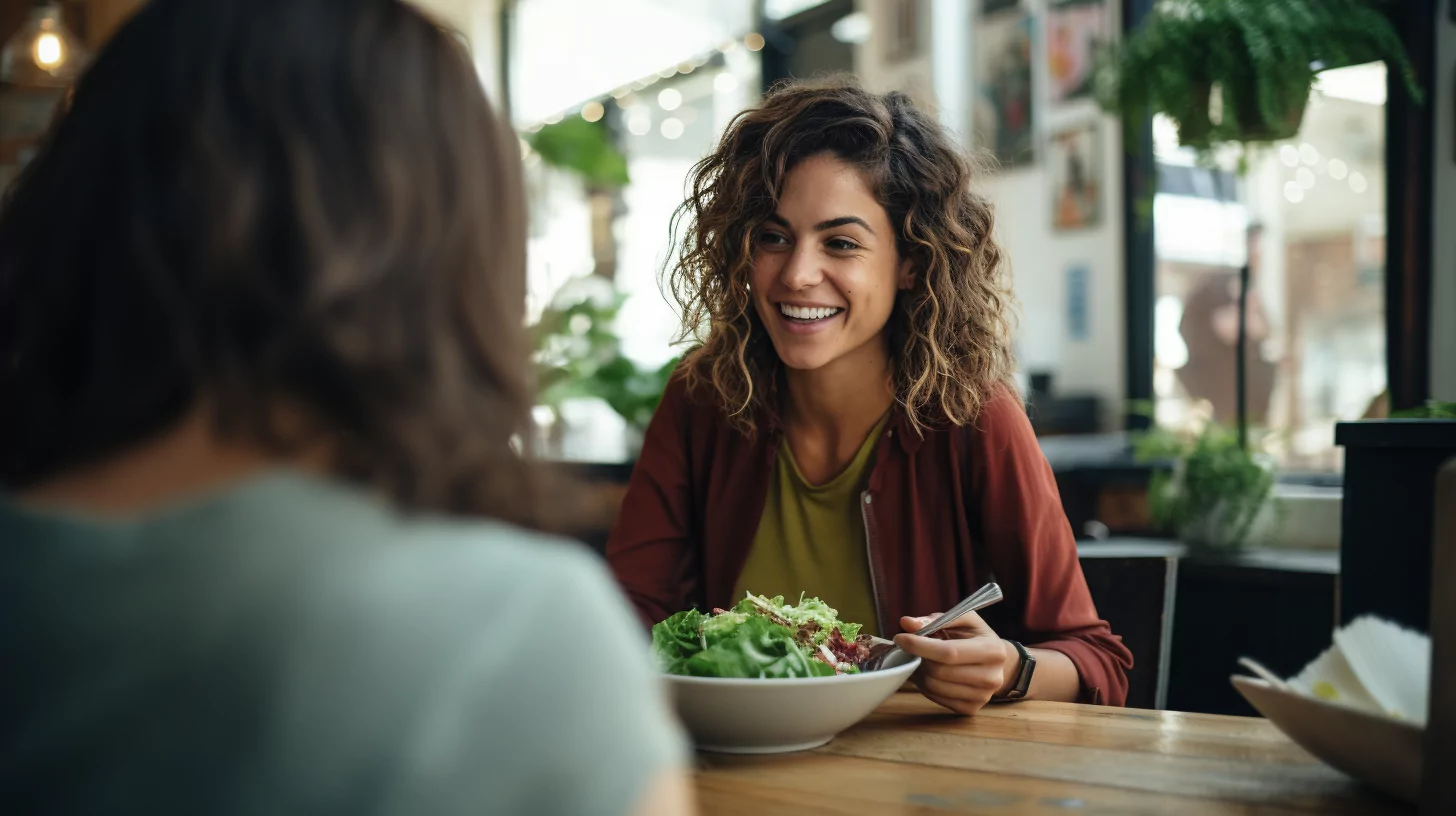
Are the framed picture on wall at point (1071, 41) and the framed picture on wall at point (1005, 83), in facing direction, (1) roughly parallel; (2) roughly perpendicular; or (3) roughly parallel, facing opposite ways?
roughly parallel

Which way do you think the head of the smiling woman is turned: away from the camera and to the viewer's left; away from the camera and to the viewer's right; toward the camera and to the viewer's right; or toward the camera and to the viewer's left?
toward the camera and to the viewer's left

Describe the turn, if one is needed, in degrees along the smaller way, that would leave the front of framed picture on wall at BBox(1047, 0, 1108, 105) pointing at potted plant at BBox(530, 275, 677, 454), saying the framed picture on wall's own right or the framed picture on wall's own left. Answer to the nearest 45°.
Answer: approximately 45° to the framed picture on wall's own right

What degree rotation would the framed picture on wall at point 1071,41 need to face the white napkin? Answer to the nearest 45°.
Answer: approximately 45° to its left

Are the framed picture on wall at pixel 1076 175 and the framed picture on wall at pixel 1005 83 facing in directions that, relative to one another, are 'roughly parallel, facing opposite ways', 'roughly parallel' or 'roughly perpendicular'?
roughly parallel

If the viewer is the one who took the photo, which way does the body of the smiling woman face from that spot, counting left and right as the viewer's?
facing the viewer and to the left of the viewer

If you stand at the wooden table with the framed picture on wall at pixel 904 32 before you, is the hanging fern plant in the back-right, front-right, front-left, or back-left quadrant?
front-right

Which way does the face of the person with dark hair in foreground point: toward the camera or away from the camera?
away from the camera

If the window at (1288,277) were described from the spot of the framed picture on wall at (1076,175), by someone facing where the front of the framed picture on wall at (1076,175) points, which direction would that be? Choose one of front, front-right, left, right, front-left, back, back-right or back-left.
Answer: left

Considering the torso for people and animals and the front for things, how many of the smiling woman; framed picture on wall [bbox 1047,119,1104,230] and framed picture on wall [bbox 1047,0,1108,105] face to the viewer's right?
0

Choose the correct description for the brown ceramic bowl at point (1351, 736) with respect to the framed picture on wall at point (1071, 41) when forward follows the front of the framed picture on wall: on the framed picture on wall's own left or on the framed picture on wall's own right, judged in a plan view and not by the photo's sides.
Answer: on the framed picture on wall's own left

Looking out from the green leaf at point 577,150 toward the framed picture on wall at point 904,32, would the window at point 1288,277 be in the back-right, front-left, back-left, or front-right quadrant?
front-right
